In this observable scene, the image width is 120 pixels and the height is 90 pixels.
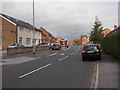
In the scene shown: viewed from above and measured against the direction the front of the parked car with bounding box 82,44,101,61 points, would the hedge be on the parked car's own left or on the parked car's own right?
on the parked car's own right

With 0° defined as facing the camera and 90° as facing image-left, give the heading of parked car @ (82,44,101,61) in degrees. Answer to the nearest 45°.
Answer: approximately 180°
